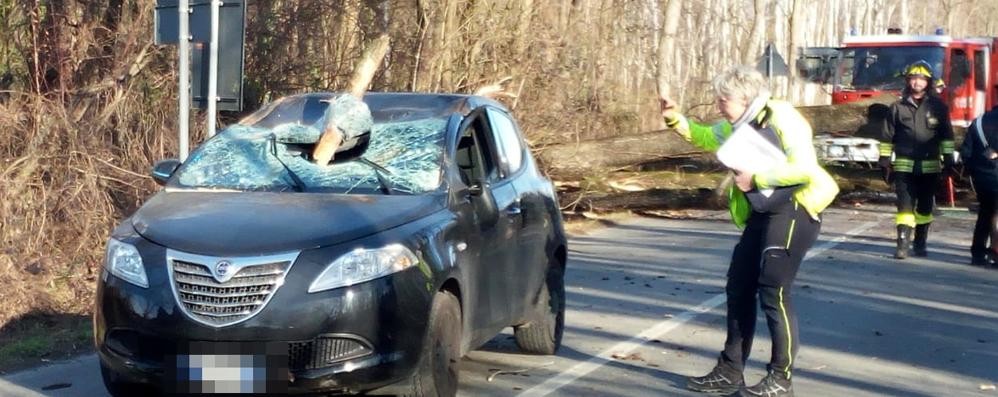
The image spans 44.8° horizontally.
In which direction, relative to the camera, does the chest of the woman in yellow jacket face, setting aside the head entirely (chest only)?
to the viewer's left

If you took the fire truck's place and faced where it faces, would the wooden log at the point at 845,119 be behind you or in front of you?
in front

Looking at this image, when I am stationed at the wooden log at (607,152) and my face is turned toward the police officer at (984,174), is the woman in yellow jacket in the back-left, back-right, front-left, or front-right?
front-right

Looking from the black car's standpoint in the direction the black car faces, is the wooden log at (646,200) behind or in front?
behind

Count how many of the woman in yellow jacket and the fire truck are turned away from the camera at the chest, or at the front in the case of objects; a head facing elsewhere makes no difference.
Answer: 0

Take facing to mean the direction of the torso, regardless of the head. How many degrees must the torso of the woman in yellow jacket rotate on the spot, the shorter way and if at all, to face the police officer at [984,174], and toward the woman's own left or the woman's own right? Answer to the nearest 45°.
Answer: approximately 90° to the woman's own right

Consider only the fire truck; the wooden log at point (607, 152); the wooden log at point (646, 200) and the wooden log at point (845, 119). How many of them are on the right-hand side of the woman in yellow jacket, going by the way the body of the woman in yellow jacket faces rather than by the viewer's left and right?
4

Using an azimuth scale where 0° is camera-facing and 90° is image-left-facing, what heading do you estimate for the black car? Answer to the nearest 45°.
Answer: approximately 45°

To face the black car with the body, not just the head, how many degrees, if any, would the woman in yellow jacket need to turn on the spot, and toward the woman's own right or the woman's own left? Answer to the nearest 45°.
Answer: approximately 45° to the woman's own left

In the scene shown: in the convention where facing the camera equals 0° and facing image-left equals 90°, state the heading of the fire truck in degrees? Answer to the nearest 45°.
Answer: approximately 45°

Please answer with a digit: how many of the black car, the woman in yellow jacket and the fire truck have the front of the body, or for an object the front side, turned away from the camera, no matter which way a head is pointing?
0

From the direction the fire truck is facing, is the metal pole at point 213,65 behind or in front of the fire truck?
in front
